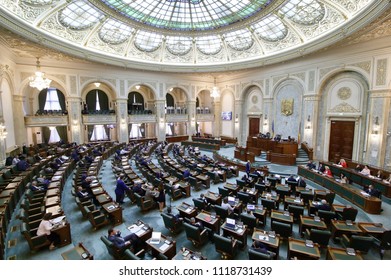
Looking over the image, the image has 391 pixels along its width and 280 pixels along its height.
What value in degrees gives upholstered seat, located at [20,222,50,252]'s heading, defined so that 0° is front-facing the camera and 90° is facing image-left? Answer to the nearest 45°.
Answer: approximately 225°

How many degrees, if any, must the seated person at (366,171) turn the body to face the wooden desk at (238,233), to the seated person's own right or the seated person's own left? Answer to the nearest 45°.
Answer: approximately 45° to the seated person's own left

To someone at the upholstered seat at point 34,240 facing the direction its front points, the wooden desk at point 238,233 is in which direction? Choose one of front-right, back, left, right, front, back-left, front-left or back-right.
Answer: right

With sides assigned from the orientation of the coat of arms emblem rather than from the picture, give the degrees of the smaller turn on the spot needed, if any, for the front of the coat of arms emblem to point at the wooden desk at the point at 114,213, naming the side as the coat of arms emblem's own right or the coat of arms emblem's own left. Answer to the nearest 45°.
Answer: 0° — it already faces it

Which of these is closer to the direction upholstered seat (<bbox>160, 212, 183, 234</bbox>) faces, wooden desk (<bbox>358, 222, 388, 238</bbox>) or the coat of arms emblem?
the coat of arms emblem

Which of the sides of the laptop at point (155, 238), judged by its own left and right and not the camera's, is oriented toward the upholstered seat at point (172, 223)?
back

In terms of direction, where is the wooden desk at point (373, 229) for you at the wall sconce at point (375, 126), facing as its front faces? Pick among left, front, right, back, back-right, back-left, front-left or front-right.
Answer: front-left

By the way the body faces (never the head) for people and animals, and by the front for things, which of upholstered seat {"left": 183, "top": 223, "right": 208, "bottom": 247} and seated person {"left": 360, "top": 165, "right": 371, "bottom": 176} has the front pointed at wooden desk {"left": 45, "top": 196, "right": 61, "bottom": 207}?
the seated person

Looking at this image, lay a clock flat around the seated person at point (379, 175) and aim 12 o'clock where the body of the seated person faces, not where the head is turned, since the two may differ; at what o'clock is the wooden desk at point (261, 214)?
The wooden desk is roughly at 11 o'clock from the seated person.

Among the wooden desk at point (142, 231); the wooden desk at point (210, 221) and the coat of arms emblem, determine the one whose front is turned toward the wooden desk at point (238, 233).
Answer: the coat of arms emblem
